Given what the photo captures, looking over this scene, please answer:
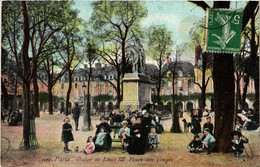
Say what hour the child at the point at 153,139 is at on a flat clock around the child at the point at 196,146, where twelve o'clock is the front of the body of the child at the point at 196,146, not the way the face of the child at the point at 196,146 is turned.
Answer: the child at the point at 153,139 is roughly at 3 o'clock from the child at the point at 196,146.

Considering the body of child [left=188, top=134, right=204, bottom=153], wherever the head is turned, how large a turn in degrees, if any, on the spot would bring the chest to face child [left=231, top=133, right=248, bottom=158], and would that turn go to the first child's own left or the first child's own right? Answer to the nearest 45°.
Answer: approximately 90° to the first child's own left

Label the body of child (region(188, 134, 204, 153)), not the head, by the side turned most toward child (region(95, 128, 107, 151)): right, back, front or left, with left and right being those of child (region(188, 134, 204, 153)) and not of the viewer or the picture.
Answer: right
